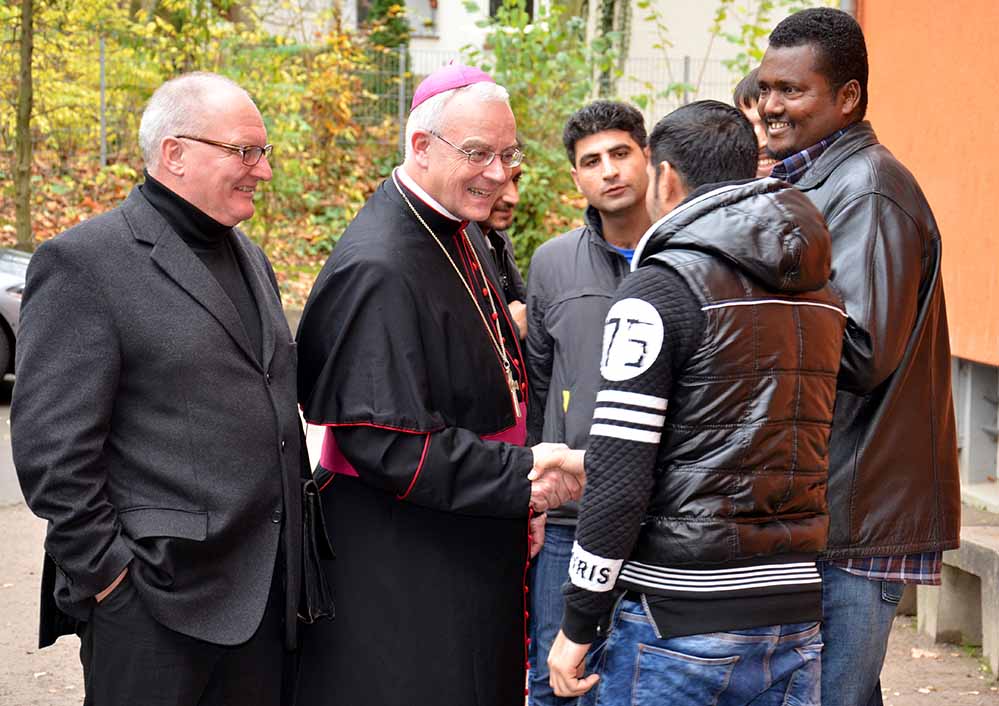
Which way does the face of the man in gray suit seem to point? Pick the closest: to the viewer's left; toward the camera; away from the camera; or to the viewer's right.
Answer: to the viewer's right

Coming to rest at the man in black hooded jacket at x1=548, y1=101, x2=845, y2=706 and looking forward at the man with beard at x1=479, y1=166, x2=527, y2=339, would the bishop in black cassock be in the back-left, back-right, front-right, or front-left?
front-left

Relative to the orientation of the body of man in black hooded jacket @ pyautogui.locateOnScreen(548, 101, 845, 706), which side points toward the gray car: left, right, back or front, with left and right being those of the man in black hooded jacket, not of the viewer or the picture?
front

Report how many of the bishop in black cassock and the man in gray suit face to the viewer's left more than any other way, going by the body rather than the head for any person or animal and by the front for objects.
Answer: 0

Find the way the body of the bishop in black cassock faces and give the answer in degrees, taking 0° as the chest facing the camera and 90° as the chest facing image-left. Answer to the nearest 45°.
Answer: approximately 315°

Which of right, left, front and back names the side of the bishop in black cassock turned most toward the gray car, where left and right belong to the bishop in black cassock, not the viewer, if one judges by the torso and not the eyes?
back

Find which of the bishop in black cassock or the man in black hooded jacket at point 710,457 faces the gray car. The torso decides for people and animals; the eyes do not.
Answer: the man in black hooded jacket

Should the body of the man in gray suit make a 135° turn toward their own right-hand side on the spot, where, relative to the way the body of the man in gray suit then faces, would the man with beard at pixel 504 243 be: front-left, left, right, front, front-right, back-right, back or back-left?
back-right

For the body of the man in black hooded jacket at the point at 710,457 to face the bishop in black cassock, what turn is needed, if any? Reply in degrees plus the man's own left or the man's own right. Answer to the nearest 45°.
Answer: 0° — they already face them

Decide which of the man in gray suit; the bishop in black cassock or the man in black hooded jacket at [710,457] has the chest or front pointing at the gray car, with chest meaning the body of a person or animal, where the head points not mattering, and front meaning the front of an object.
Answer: the man in black hooded jacket

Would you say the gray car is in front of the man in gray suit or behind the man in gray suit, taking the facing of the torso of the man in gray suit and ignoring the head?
behind

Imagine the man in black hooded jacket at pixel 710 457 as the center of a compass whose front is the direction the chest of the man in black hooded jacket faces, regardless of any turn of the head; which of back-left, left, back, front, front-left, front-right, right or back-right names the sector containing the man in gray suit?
front-left

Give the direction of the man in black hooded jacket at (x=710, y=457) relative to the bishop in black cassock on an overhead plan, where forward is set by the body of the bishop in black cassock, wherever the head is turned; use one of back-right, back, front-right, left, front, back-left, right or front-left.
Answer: front

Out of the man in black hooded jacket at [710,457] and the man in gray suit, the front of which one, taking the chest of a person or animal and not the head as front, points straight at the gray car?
the man in black hooded jacket

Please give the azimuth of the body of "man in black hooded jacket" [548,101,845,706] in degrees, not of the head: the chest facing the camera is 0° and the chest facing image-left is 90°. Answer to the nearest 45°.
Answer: approximately 135°

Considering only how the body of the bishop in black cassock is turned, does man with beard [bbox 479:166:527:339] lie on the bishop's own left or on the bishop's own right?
on the bishop's own left

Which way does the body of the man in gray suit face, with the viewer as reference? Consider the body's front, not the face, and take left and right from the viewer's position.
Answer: facing the viewer and to the right of the viewer
